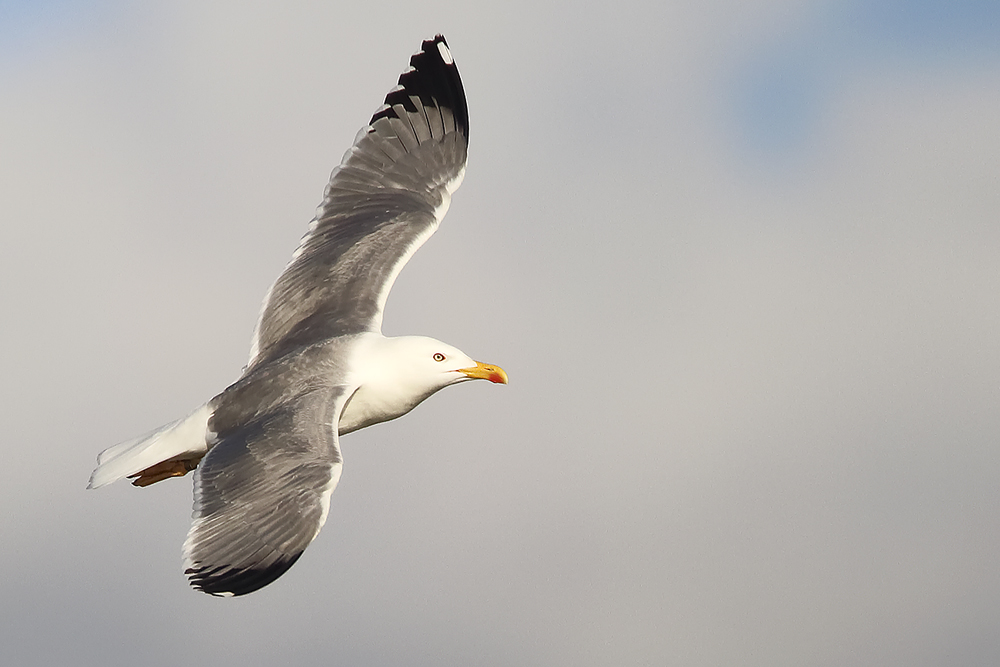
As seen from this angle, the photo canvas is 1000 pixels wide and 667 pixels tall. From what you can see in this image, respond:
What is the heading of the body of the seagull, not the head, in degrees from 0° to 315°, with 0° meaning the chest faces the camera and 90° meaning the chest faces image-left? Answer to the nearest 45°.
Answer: approximately 270°
